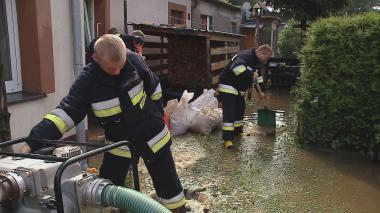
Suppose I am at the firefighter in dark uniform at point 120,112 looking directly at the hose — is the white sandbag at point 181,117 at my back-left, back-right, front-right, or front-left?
back-left

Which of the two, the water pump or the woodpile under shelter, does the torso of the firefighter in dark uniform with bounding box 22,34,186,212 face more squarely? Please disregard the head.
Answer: the water pump

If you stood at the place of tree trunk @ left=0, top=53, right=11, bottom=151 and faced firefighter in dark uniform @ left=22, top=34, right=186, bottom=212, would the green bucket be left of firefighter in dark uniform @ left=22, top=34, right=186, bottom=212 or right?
left

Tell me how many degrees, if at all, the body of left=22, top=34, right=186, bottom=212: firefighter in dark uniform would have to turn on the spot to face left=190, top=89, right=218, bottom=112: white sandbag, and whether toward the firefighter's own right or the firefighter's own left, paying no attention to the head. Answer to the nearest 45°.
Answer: approximately 180°

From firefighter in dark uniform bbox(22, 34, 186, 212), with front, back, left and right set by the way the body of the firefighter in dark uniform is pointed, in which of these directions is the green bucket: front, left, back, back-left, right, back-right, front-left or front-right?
back-left

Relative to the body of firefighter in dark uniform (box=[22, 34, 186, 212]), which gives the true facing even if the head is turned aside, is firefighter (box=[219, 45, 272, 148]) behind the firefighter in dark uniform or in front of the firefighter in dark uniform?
behind

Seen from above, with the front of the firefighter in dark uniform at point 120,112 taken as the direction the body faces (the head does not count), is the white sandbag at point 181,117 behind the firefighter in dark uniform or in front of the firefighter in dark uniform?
behind

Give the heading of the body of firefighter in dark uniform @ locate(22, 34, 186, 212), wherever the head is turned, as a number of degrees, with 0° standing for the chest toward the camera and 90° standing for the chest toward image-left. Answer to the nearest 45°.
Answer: approximately 0°

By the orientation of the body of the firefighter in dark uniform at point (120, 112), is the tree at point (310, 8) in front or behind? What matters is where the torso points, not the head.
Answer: behind

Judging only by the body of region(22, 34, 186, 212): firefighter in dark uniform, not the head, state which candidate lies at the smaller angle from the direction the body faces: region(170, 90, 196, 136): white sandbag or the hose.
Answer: the hose

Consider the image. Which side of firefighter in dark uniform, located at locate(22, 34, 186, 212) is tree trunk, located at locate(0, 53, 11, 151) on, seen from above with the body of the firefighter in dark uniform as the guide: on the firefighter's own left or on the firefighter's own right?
on the firefighter's own right
